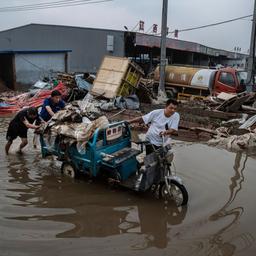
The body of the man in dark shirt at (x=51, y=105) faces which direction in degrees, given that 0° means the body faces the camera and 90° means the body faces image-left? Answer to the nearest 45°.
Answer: approximately 315°

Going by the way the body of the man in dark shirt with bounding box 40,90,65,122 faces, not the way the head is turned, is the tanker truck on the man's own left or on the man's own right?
on the man's own left

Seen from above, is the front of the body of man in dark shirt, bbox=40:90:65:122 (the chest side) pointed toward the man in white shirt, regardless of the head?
yes
